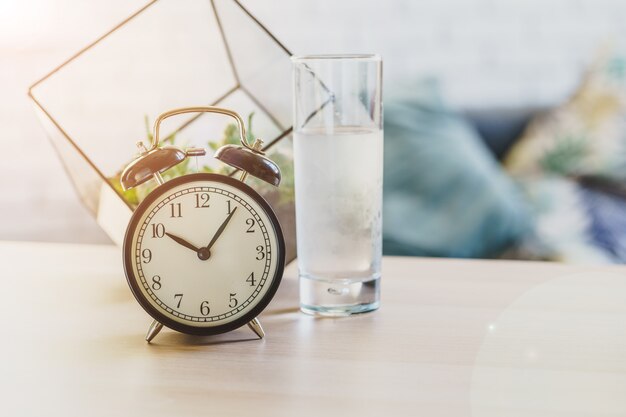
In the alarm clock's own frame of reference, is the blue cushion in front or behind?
behind

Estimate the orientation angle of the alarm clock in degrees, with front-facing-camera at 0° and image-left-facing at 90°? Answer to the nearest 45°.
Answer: approximately 0°
